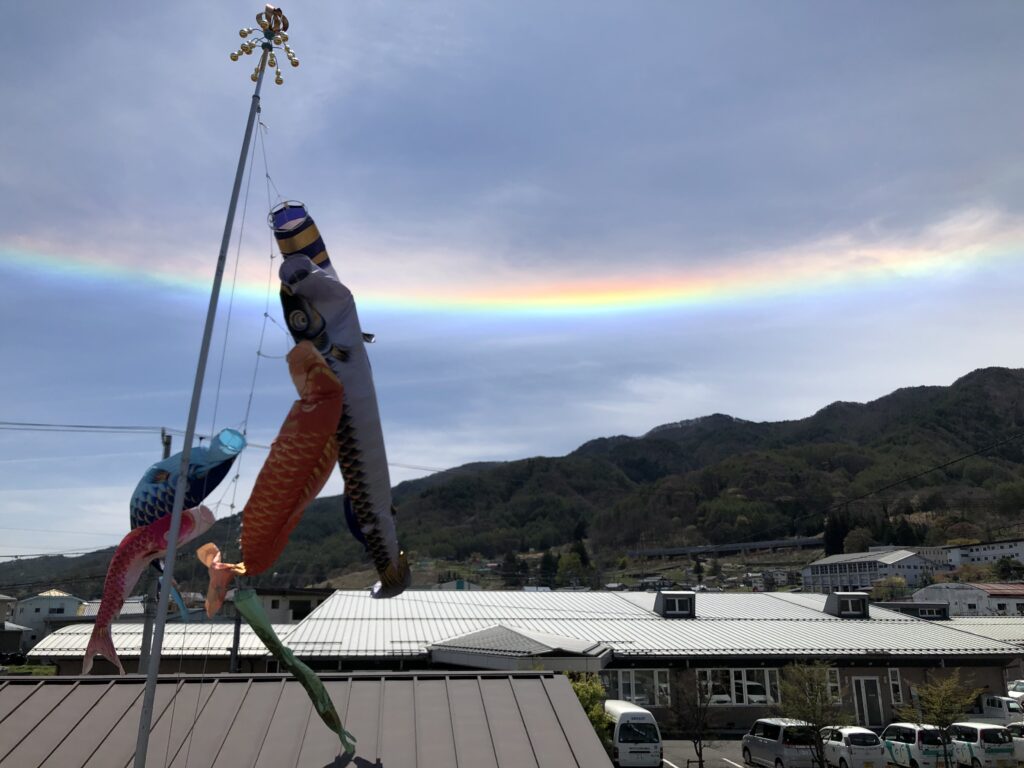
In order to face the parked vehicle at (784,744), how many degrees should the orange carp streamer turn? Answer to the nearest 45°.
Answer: approximately 45° to its left

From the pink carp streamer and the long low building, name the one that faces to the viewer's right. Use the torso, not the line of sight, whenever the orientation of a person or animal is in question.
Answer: the pink carp streamer

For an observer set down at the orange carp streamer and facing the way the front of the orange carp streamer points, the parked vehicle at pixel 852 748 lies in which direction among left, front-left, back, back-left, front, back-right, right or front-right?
front-left

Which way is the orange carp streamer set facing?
to the viewer's right

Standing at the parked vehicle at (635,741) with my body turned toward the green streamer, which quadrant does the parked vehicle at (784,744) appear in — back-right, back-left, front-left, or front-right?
back-left

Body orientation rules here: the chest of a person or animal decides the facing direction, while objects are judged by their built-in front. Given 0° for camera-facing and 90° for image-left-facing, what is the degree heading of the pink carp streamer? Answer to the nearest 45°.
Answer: approximately 270°
